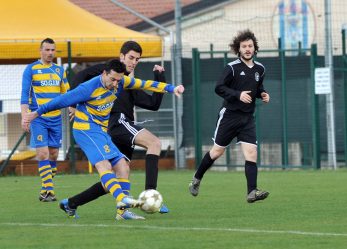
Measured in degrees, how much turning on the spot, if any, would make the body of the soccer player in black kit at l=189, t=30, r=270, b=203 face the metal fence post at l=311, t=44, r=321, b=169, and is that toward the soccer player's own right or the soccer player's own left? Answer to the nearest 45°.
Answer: approximately 135° to the soccer player's own left

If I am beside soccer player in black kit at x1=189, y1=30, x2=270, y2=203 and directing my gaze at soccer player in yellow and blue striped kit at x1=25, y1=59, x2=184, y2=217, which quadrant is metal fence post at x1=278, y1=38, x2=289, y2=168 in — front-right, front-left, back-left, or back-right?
back-right

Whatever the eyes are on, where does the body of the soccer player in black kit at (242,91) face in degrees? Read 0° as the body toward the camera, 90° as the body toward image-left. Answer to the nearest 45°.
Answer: approximately 315°

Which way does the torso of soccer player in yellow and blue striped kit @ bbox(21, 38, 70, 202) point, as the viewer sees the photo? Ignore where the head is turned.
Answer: toward the camera

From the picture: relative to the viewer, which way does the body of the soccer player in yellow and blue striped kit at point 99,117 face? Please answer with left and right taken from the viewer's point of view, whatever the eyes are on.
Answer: facing the viewer and to the right of the viewer

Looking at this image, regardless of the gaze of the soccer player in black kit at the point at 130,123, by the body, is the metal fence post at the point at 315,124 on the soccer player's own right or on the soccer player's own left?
on the soccer player's own left

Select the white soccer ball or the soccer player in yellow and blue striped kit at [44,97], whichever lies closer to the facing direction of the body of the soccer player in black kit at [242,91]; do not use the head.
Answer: the white soccer ball

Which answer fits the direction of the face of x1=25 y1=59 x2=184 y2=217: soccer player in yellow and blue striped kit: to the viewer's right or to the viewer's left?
to the viewer's right
